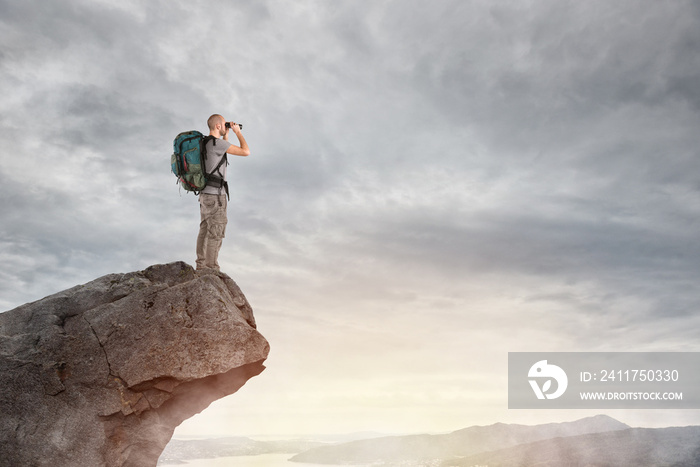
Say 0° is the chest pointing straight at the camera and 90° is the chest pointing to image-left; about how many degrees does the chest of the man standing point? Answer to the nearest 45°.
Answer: approximately 270°
